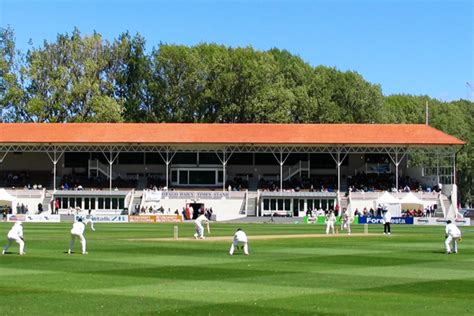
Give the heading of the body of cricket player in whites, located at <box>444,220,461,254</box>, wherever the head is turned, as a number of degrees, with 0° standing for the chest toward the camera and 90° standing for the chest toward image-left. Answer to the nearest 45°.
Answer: approximately 135°
